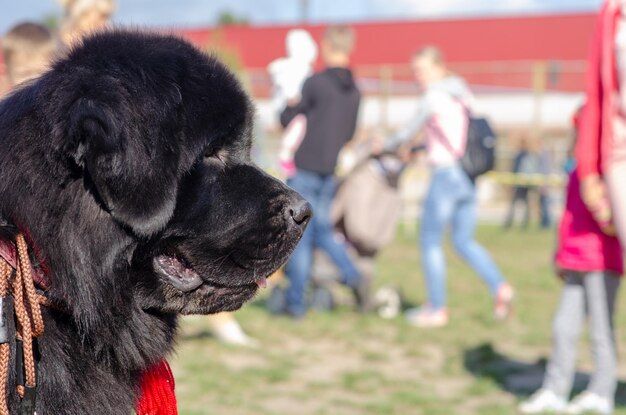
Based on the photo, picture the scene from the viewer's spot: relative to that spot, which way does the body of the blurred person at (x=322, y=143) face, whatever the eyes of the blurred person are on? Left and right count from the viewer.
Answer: facing away from the viewer and to the left of the viewer

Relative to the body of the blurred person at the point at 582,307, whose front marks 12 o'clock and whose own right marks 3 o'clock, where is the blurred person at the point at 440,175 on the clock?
the blurred person at the point at 440,175 is roughly at 2 o'clock from the blurred person at the point at 582,307.

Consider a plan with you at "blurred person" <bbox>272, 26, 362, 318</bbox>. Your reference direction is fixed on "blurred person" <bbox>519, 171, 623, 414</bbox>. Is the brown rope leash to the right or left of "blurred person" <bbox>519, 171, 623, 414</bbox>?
right

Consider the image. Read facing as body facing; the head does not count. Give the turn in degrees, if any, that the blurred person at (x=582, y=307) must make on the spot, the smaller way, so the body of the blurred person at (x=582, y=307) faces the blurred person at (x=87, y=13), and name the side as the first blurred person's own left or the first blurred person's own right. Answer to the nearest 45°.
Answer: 0° — they already face them

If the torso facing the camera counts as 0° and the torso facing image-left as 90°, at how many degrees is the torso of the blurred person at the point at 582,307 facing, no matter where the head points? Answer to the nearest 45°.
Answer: approximately 90°

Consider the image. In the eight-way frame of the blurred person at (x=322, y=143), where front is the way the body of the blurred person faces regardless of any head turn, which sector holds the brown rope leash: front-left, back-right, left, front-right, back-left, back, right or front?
back-left

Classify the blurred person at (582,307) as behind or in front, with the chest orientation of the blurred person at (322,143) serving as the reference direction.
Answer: behind
